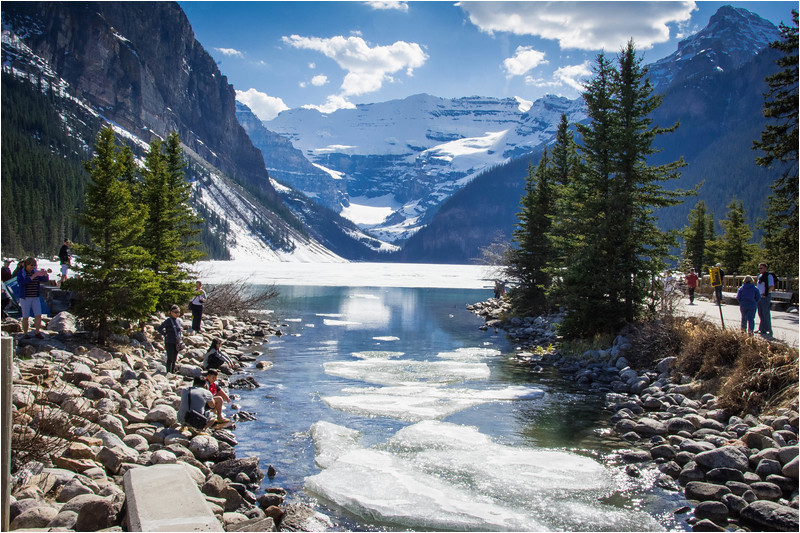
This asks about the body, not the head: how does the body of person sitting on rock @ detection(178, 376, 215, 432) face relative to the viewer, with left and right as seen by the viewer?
facing away from the viewer and to the right of the viewer

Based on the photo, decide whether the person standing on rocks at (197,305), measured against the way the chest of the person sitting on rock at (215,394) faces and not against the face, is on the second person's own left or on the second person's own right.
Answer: on the second person's own left

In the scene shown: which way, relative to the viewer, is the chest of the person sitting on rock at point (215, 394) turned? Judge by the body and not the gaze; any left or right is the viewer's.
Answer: facing to the right of the viewer

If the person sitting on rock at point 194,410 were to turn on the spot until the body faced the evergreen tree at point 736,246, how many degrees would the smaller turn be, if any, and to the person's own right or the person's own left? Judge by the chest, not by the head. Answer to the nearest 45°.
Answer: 0° — they already face it

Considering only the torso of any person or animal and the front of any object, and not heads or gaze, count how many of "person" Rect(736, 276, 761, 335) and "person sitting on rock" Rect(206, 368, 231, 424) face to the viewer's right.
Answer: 1

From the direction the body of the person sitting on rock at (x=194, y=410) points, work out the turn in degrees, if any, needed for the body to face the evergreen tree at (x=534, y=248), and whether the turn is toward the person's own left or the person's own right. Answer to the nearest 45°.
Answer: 0° — they already face it

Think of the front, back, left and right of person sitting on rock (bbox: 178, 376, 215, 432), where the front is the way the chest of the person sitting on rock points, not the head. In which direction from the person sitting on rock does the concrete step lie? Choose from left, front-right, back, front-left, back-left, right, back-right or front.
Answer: back-right
